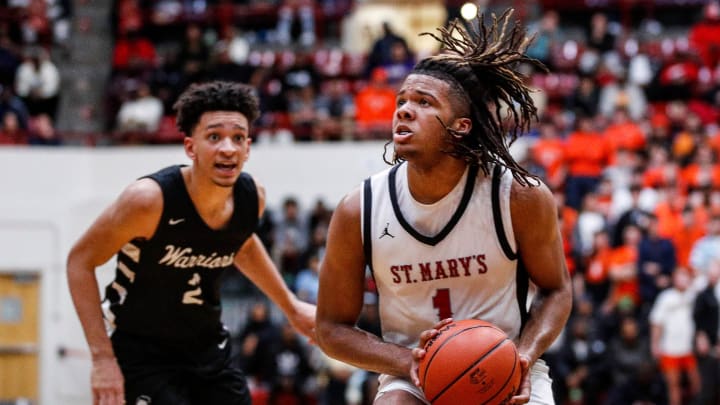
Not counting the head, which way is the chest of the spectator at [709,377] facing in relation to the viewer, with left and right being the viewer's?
facing the viewer and to the left of the viewer

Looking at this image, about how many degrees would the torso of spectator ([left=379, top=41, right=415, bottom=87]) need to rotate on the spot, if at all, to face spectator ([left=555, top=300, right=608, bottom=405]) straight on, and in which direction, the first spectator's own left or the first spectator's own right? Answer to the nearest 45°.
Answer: approximately 45° to the first spectator's own left

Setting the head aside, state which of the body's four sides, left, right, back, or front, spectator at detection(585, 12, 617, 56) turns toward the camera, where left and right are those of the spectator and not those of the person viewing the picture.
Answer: front

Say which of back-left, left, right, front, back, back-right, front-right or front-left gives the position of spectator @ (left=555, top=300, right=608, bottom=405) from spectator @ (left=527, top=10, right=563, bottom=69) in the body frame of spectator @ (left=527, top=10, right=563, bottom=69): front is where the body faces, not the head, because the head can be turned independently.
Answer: front-left

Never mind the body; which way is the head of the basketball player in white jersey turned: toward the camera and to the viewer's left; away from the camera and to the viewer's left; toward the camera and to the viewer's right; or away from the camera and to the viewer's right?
toward the camera and to the viewer's left

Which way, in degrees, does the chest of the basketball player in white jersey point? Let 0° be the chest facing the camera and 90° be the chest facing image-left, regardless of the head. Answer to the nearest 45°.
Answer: approximately 0°

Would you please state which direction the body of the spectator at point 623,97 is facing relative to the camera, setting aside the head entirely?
toward the camera

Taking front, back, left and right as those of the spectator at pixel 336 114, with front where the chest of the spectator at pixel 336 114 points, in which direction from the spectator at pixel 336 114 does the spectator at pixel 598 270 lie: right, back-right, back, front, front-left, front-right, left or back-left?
front-left

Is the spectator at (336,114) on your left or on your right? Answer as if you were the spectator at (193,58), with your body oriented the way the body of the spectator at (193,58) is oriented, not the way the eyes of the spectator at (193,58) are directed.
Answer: on your left

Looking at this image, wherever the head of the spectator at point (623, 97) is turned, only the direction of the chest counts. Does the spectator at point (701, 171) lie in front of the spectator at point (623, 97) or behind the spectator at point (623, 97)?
in front

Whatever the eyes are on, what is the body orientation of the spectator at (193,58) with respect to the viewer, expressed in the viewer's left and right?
facing the viewer
